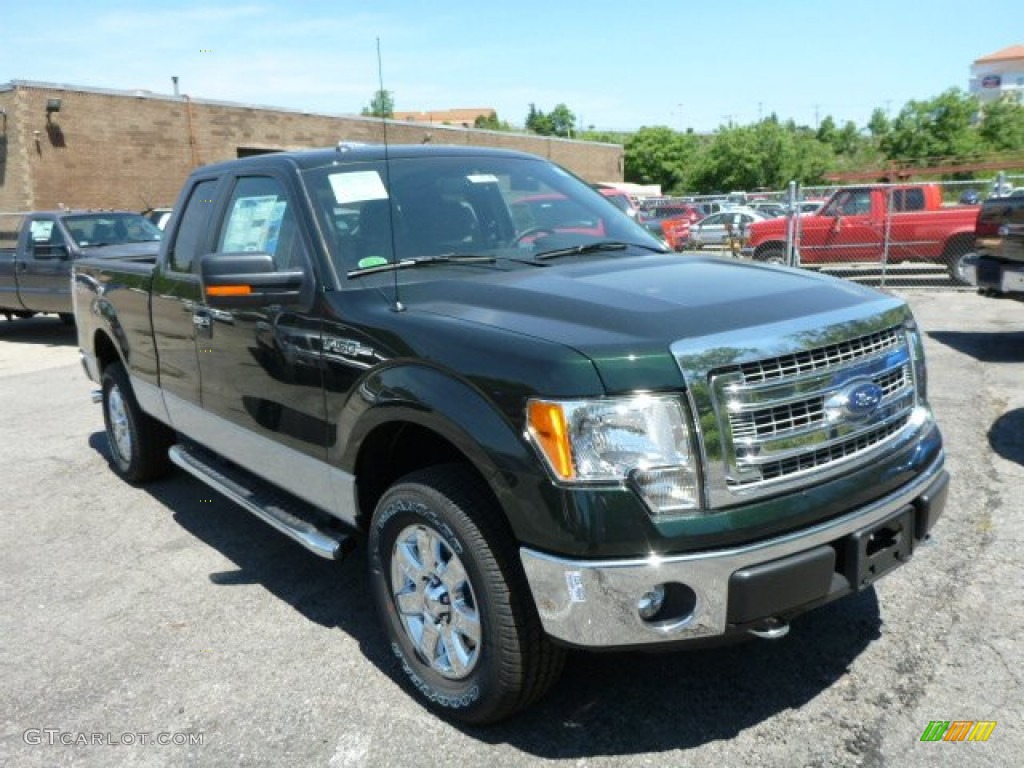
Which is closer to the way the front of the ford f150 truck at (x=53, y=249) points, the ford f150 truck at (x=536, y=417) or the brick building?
the ford f150 truck

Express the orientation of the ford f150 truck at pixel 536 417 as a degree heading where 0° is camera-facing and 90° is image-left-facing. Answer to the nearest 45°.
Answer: approximately 315°

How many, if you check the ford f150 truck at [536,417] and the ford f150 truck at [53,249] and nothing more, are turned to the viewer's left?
0

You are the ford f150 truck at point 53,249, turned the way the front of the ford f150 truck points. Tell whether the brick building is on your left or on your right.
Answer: on your left

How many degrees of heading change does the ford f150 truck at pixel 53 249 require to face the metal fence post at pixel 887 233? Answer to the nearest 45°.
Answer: approximately 45° to its left

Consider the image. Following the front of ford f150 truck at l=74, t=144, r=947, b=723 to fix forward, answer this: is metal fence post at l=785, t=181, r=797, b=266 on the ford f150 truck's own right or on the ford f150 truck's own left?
on the ford f150 truck's own left

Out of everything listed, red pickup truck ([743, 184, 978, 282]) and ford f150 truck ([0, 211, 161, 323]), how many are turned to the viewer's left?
1

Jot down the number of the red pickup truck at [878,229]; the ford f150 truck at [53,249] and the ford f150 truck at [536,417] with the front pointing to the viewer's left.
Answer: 1

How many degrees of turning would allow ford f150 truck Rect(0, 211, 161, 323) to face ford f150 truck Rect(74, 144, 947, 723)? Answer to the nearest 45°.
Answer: approximately 45° to its right

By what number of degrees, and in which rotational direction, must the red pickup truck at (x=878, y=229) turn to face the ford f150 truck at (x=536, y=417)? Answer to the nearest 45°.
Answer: approximately 90° to its left

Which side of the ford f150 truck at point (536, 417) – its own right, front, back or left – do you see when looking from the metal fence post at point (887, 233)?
left

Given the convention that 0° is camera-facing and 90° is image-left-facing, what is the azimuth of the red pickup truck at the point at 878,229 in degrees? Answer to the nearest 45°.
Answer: approximately 90°

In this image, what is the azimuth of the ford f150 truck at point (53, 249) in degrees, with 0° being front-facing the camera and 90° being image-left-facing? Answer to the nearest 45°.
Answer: approximately 315°

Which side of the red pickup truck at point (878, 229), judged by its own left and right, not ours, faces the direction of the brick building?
front

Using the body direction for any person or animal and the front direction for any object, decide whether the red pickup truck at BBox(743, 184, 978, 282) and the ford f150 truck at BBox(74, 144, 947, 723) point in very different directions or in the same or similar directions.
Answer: very different directions

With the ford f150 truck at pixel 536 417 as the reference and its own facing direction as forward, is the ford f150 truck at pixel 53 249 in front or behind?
behind

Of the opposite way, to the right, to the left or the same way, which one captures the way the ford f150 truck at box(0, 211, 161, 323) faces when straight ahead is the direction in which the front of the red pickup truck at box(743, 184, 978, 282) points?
the opposite way
